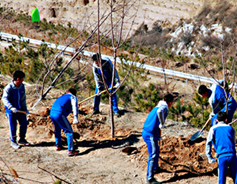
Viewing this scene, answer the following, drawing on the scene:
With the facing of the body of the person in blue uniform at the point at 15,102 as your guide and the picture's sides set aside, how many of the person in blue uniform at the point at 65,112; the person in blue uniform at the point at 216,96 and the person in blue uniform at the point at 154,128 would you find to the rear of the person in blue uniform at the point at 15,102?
0

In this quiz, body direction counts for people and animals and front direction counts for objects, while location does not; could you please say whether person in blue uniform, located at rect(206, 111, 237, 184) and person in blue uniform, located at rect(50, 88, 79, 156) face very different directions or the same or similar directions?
same or similar directions

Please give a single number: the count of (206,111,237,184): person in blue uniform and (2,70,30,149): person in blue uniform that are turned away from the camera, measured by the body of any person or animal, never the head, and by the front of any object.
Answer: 1

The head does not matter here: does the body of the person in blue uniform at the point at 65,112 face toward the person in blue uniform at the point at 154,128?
no

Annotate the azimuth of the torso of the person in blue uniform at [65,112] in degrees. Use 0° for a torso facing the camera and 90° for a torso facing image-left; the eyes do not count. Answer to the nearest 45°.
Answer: approximately 225°

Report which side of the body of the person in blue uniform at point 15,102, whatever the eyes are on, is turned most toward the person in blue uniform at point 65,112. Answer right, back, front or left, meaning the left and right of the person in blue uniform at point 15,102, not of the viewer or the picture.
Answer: front

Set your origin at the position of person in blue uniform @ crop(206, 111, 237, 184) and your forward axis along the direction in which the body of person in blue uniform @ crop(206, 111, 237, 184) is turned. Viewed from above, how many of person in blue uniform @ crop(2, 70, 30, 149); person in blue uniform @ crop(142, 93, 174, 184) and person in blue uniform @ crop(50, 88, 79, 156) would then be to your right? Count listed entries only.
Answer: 0

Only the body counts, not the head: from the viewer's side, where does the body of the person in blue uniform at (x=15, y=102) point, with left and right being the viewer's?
facing the viewer and to the right of the viewer

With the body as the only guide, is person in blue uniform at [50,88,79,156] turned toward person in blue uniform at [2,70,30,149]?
no

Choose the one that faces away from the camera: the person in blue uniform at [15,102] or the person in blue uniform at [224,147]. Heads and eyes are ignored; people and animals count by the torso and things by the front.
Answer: the person in blue uniform at [224,147]

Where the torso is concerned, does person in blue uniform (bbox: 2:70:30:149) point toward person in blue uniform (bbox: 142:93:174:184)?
yes
